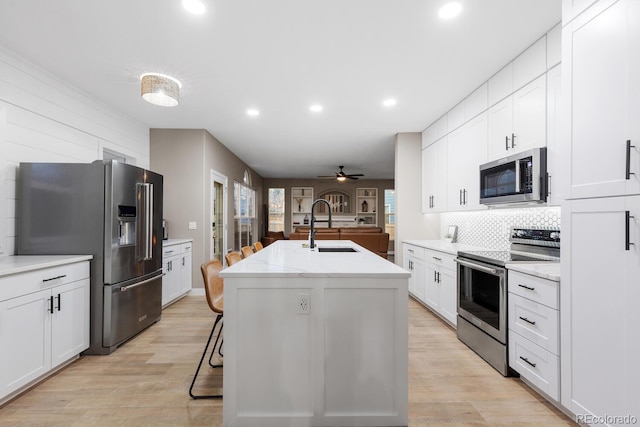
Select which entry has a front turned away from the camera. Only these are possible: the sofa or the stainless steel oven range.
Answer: the sofa

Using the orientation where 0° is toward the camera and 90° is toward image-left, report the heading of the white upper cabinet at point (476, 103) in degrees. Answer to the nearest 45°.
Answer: approximately 45°

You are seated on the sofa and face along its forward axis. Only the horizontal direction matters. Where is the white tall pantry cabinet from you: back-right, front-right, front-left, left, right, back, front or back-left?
back

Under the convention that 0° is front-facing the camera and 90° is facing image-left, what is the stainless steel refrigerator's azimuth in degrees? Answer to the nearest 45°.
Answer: approximately 315°

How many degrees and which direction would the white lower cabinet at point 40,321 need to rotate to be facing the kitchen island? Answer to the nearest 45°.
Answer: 0° — it already faces it

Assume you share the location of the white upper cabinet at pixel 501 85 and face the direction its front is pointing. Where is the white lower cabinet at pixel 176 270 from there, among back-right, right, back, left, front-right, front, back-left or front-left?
front-right

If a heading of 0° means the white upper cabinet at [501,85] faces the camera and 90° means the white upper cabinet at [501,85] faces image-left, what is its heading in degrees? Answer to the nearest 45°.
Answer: approximately 45°

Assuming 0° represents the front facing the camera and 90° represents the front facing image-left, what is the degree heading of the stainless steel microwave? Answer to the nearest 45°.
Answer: approximately 45°

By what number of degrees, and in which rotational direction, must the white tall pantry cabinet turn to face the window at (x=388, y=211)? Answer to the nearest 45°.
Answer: approximately 90° to its right

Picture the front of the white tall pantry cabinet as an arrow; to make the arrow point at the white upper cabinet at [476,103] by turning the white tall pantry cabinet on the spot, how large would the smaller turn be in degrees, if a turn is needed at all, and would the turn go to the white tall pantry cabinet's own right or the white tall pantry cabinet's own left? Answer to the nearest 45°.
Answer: approximately 90° to the white tall pantry cabinet's own right

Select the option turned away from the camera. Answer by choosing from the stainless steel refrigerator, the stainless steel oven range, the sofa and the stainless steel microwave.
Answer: the sofa

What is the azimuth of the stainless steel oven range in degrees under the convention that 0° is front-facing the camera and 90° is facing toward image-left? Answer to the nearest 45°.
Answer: approximately 45°

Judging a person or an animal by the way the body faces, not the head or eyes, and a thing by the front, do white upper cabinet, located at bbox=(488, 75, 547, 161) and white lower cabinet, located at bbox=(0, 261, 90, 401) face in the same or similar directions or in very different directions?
very different directions

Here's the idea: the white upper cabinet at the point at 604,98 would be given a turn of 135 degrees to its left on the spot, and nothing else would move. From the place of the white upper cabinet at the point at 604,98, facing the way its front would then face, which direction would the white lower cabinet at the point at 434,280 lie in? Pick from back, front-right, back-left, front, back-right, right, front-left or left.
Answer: back-left
